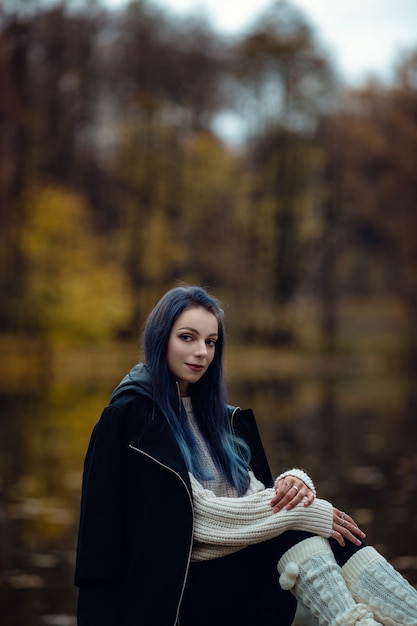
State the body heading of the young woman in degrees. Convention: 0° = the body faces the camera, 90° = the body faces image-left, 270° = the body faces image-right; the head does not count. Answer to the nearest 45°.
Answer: approximately 315°

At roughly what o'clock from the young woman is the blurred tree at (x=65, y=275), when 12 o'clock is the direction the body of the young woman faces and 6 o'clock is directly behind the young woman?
The blurred tree is roughly at 7 o'clock from the young woman.

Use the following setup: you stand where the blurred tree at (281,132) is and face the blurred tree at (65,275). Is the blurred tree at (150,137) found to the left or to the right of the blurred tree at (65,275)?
right

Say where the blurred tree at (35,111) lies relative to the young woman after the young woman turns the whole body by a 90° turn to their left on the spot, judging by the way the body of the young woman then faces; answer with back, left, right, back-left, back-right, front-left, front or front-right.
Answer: front-left

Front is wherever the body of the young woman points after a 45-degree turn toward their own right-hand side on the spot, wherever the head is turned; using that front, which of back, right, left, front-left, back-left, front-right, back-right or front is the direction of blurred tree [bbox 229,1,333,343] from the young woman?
back

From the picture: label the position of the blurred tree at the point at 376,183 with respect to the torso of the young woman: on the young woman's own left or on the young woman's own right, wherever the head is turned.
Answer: on the young woman's own left
